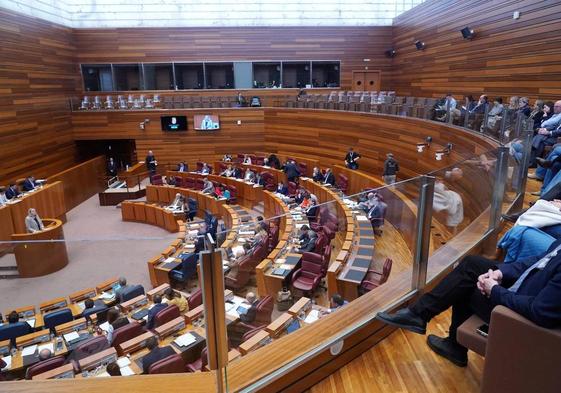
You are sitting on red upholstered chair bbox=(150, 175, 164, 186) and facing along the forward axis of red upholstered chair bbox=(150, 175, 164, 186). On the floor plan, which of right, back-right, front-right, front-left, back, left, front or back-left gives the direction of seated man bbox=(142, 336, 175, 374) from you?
front-left

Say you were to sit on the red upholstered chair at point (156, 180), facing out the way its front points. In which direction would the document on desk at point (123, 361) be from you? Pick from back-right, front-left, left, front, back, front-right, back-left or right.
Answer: front-left

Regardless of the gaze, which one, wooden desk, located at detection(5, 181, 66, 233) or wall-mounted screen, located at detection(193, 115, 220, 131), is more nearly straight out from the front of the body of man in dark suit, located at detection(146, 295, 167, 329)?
the wooden desk

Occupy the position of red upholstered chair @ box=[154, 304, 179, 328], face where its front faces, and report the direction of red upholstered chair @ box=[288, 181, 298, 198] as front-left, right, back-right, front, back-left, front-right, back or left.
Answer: right

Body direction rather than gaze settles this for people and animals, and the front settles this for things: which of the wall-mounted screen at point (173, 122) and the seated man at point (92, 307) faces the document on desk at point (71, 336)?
the wall-mounted screen

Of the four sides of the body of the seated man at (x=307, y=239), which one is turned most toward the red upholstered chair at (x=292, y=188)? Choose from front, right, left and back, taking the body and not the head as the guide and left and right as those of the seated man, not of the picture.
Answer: right

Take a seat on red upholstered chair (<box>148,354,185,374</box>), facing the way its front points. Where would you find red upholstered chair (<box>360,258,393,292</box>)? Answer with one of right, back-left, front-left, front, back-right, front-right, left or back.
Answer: back-right

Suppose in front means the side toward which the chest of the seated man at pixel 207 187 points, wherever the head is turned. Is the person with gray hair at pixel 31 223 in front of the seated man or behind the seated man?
in front

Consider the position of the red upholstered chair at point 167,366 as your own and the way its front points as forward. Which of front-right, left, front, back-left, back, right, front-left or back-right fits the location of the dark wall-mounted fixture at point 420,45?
right

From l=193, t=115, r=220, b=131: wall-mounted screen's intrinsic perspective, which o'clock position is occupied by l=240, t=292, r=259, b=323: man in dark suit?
The man in dark suit is roughly at 12 o'clock from the wall-mounted screen.

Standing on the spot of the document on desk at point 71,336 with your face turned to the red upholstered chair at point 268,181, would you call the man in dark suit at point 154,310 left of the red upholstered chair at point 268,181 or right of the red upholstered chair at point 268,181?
right

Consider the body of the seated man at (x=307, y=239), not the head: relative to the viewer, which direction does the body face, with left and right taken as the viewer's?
facing to the left of the viewer

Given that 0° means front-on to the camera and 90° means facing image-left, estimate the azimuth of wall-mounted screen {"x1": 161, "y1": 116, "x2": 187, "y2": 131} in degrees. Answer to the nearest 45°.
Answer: approximately 0°

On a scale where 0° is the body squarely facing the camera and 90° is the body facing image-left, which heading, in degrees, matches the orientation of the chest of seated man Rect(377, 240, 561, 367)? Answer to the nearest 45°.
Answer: approximately 90°

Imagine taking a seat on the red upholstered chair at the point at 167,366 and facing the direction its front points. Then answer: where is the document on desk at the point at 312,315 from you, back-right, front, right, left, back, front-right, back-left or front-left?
back-right

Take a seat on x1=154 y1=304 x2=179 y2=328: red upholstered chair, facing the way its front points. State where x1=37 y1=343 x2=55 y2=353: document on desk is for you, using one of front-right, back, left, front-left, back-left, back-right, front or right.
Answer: front-left

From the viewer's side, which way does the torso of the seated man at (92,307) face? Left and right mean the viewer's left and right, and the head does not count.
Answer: facing away from the viewer and to the left of the viewer

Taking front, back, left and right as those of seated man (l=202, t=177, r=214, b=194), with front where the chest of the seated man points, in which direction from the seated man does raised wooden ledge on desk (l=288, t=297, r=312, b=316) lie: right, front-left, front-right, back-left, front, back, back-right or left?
front-left
